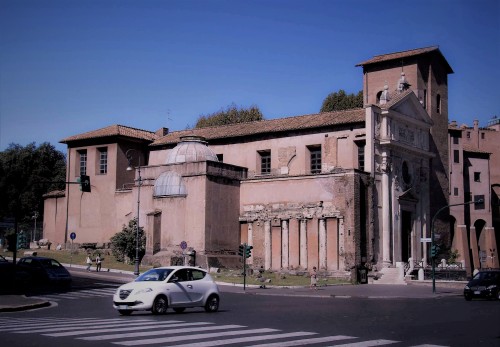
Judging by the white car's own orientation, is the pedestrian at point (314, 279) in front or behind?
behind

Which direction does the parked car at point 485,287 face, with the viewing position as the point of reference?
facing the viewer and to the left of the viewer

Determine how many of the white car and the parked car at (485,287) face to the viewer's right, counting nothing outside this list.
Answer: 0

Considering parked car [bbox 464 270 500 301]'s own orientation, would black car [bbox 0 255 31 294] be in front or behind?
in front
